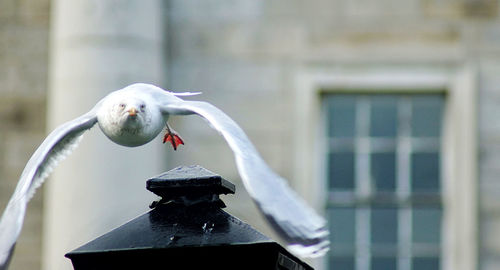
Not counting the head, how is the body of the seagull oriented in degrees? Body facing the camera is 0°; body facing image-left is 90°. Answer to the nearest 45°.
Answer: approximately 0°
